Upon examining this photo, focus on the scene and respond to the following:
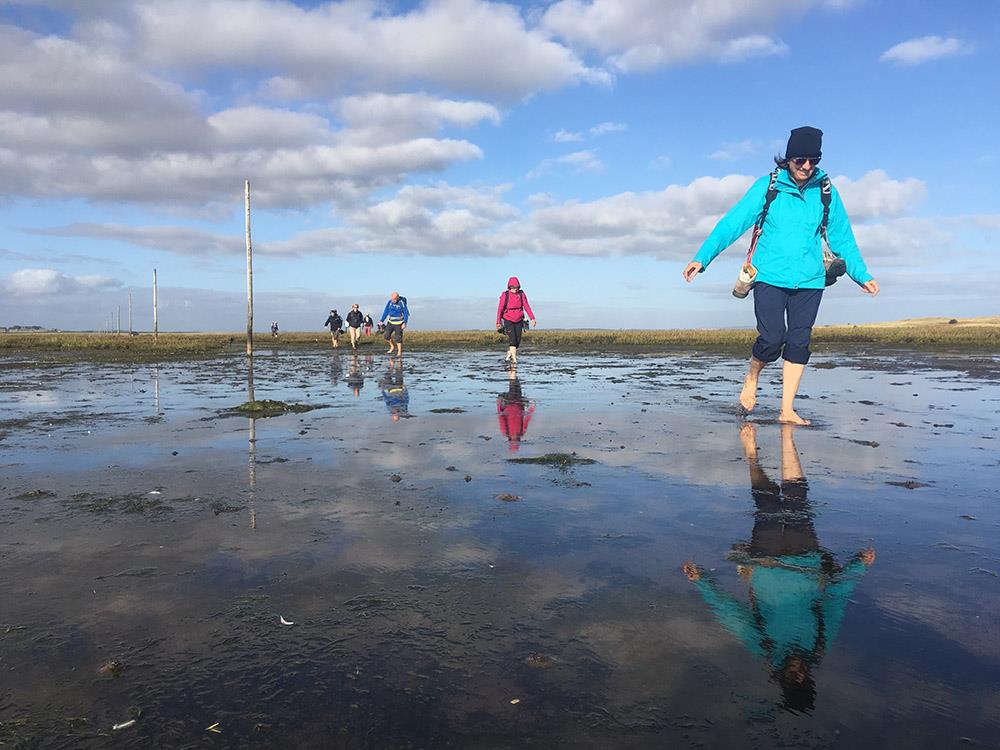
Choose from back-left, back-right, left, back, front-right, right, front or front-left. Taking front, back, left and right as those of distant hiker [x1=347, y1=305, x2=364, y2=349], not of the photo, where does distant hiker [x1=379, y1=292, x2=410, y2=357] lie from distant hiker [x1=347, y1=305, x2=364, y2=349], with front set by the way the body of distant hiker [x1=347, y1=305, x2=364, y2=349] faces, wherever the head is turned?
front

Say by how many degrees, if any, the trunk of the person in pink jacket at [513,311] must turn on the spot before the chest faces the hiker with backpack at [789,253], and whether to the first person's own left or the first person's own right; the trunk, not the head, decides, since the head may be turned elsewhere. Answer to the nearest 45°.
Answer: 0° — they already face them

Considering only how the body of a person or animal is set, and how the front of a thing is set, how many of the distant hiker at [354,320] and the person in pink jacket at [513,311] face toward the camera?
2

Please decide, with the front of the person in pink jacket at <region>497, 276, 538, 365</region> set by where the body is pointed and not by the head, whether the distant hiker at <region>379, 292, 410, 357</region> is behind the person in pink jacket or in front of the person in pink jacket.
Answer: behind

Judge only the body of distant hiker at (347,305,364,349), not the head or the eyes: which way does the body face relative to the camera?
toward the camera

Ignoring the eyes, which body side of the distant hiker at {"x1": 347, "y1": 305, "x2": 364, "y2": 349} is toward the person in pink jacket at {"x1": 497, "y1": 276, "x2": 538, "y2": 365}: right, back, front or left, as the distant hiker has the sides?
front

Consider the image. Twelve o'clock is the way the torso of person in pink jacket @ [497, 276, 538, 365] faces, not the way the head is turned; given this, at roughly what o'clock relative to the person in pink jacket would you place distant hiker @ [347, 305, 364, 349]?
The distant hiker is roughly at 5 o'clock from the person in pink jacket.

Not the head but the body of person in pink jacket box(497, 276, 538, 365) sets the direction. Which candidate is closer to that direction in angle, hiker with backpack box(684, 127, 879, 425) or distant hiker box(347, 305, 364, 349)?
the hiker with backpack

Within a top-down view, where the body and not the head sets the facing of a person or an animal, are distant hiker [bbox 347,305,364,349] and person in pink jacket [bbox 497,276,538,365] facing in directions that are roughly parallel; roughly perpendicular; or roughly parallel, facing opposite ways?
roughly parallel

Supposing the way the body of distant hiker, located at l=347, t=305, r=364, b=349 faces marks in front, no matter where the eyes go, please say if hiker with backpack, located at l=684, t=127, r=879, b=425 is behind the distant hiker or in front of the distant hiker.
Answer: in front

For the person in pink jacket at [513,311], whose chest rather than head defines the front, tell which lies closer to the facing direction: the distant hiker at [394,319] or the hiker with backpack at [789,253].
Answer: the hiker with backpack
